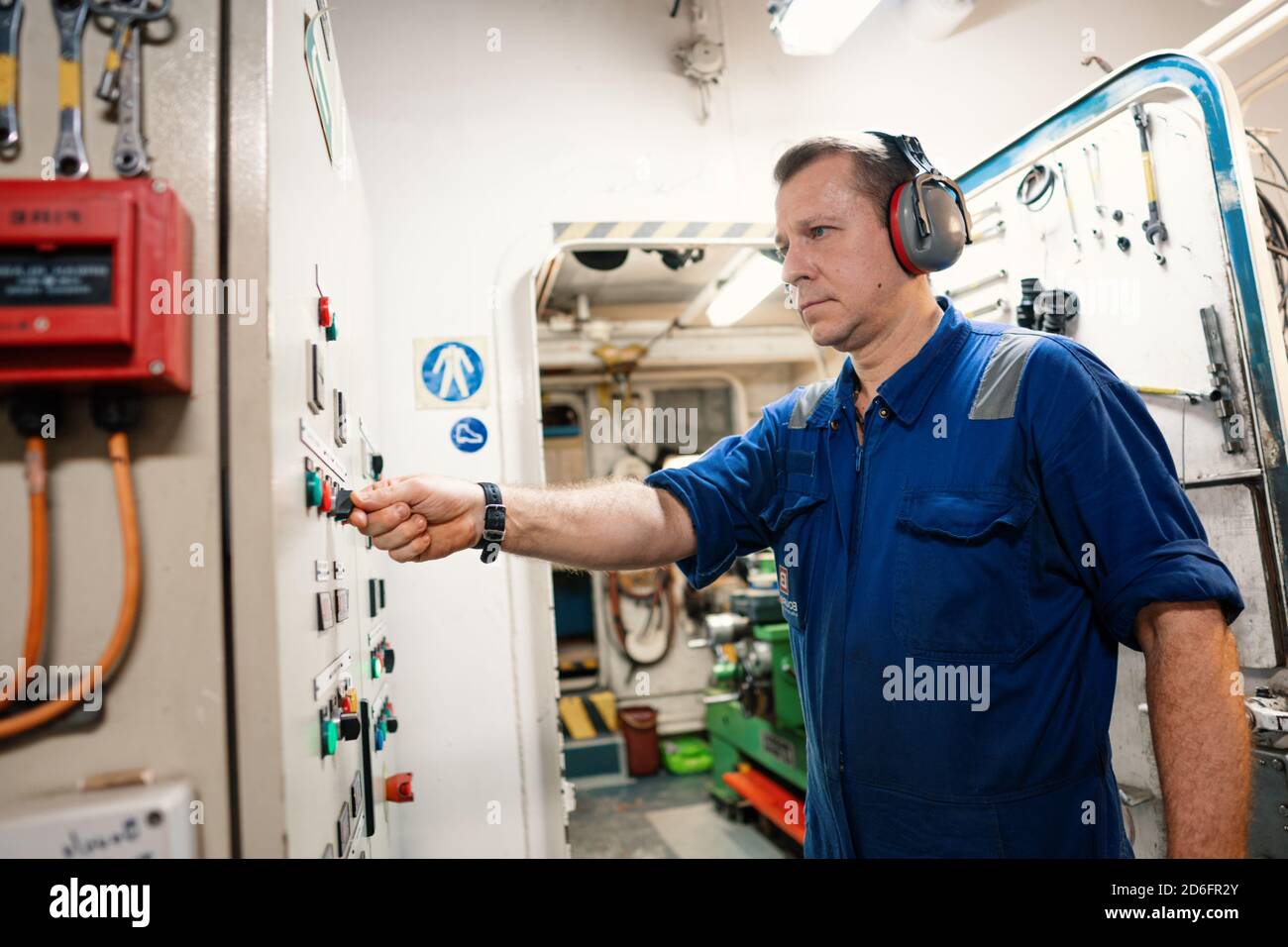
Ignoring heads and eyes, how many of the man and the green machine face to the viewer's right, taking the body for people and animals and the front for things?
0

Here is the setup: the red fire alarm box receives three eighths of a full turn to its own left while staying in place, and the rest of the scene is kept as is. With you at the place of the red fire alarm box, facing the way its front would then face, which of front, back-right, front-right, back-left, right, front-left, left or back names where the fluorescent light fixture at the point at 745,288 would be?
front

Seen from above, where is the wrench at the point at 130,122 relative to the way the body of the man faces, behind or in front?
in front

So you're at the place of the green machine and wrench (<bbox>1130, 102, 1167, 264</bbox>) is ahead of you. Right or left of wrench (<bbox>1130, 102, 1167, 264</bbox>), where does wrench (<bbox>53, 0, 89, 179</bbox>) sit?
right

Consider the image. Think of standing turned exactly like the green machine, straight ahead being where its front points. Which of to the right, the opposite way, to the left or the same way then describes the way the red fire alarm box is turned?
to the left

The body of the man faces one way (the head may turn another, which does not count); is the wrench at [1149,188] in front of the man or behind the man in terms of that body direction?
behind

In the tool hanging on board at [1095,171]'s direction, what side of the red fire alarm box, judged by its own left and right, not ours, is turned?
left

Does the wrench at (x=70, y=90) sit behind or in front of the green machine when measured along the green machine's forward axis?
in front

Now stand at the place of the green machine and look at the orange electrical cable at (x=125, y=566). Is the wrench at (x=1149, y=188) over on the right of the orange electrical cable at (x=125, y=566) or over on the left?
left

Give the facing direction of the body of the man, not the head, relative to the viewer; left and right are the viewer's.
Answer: facing the viewer and to the left of the viewer
